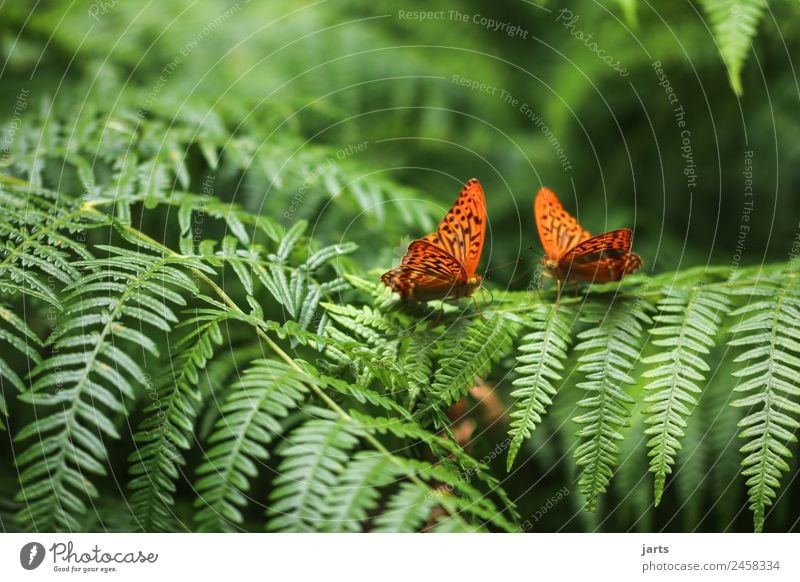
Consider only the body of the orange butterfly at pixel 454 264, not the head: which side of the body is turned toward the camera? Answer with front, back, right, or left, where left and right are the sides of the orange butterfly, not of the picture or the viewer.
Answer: right

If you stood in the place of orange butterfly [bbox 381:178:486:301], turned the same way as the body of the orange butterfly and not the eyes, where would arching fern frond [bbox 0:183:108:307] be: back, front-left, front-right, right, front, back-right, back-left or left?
back
